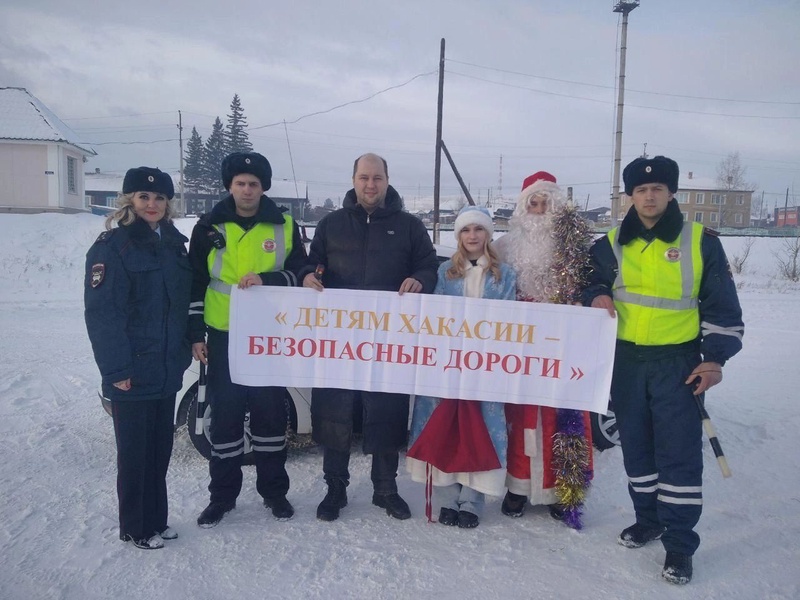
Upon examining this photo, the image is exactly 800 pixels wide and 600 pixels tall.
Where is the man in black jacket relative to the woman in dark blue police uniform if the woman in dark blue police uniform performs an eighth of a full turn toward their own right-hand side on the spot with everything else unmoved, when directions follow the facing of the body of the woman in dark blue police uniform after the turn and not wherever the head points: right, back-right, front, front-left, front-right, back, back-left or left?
left

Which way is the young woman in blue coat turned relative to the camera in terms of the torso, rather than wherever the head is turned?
toward the camera

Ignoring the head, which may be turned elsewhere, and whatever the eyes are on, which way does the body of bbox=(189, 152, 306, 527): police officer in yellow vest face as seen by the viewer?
toward the camera

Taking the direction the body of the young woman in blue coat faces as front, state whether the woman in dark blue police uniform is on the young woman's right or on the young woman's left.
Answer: on the young woman's right

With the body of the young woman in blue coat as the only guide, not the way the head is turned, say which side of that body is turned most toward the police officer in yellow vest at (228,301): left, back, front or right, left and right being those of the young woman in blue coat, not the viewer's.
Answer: right

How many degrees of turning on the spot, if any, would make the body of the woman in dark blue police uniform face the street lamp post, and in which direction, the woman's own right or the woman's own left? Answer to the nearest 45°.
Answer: approximately 90° to the woman's own left

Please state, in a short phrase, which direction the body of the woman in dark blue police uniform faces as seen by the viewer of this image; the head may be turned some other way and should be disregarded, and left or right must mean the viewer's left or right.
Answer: facing the viewer and to the right of the viewer
